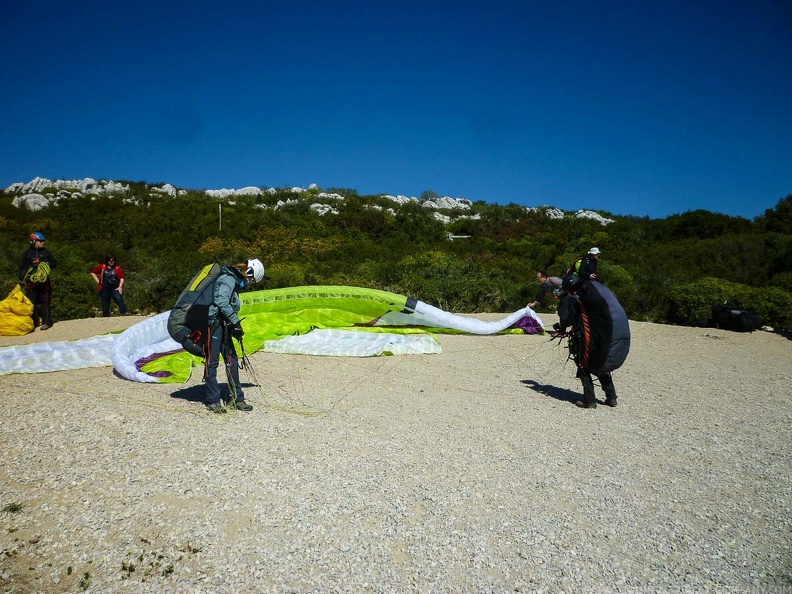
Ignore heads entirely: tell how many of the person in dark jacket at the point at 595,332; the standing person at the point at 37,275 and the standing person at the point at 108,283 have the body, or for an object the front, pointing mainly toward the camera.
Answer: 2

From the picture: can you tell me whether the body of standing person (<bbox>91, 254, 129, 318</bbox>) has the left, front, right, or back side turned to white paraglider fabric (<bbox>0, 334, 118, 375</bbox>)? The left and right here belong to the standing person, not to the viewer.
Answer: front

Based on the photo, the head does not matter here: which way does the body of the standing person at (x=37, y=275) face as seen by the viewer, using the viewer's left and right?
facing the viewer

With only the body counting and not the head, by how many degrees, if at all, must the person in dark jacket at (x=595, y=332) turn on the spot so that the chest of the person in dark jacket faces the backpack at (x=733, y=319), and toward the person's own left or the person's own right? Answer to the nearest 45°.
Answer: approximately 90° to the person's own right

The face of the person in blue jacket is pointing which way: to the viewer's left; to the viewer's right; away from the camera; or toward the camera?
to the viewer's right

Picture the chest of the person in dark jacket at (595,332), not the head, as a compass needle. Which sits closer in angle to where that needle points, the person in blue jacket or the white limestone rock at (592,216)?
the person in blue jacket

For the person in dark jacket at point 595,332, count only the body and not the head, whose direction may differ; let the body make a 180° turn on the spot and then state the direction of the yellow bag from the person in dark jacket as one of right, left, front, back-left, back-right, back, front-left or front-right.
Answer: back

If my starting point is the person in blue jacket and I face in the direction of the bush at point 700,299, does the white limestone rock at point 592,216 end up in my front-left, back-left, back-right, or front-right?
front-left

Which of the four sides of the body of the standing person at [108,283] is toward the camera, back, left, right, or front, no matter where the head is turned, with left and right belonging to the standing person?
front

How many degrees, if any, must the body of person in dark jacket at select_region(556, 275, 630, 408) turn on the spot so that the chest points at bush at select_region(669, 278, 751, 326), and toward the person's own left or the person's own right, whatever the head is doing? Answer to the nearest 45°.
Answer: approximately 90° to the person's own right

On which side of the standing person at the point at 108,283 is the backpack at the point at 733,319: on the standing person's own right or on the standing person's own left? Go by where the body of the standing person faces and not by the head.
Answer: on the standing person's own left

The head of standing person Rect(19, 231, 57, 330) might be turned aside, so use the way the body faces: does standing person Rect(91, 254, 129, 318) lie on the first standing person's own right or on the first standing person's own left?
on the first standing person's own left

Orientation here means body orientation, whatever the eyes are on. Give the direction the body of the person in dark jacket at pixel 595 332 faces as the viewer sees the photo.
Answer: to the viewer's left
